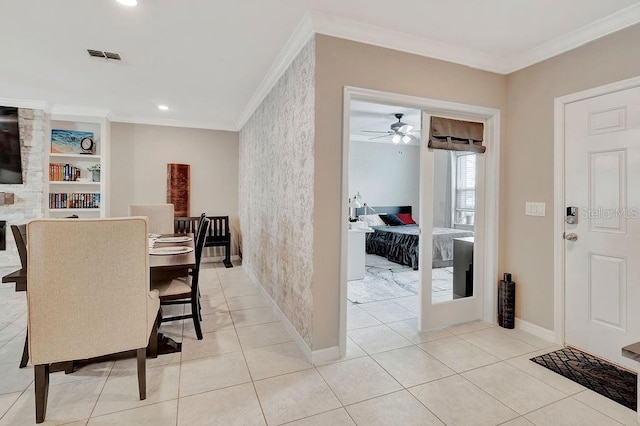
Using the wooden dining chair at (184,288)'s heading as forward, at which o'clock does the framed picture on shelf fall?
The framed picture on shelf is roughly at 2 o'clock from the wooden dining chair.

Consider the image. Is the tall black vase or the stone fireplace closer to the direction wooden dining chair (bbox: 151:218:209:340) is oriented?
the stone fireplace

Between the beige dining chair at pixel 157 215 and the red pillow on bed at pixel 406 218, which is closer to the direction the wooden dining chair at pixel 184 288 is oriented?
the beige dining chair

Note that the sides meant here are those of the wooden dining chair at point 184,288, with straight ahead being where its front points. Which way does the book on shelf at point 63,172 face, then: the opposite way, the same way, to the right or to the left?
to the left

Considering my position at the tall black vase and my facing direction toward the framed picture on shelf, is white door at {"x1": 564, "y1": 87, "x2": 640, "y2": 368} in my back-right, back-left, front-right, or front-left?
back-left

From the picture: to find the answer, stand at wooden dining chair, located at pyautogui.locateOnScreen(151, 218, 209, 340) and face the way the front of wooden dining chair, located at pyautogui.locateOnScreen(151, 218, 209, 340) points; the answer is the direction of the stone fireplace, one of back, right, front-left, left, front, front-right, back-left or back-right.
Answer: front-right

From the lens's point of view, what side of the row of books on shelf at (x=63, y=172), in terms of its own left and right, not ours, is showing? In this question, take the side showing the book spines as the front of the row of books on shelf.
front

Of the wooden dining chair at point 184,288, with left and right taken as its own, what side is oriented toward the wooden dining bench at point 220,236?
right

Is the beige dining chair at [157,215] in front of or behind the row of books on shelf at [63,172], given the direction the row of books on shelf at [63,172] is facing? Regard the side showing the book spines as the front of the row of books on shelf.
in front

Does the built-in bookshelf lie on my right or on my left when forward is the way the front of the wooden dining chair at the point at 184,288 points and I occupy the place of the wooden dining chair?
on my right

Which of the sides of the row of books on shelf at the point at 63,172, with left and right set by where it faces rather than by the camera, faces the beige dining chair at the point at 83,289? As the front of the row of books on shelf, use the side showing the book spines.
front

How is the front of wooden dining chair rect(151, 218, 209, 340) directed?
to the viewer's left

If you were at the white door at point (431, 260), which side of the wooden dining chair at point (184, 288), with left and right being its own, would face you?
back

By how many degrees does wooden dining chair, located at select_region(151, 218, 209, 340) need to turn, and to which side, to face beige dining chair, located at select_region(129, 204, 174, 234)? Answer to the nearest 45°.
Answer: approximately 90° to its right
